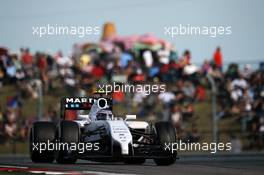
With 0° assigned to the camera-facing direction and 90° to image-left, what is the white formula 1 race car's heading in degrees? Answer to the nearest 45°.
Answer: approximately 0°
